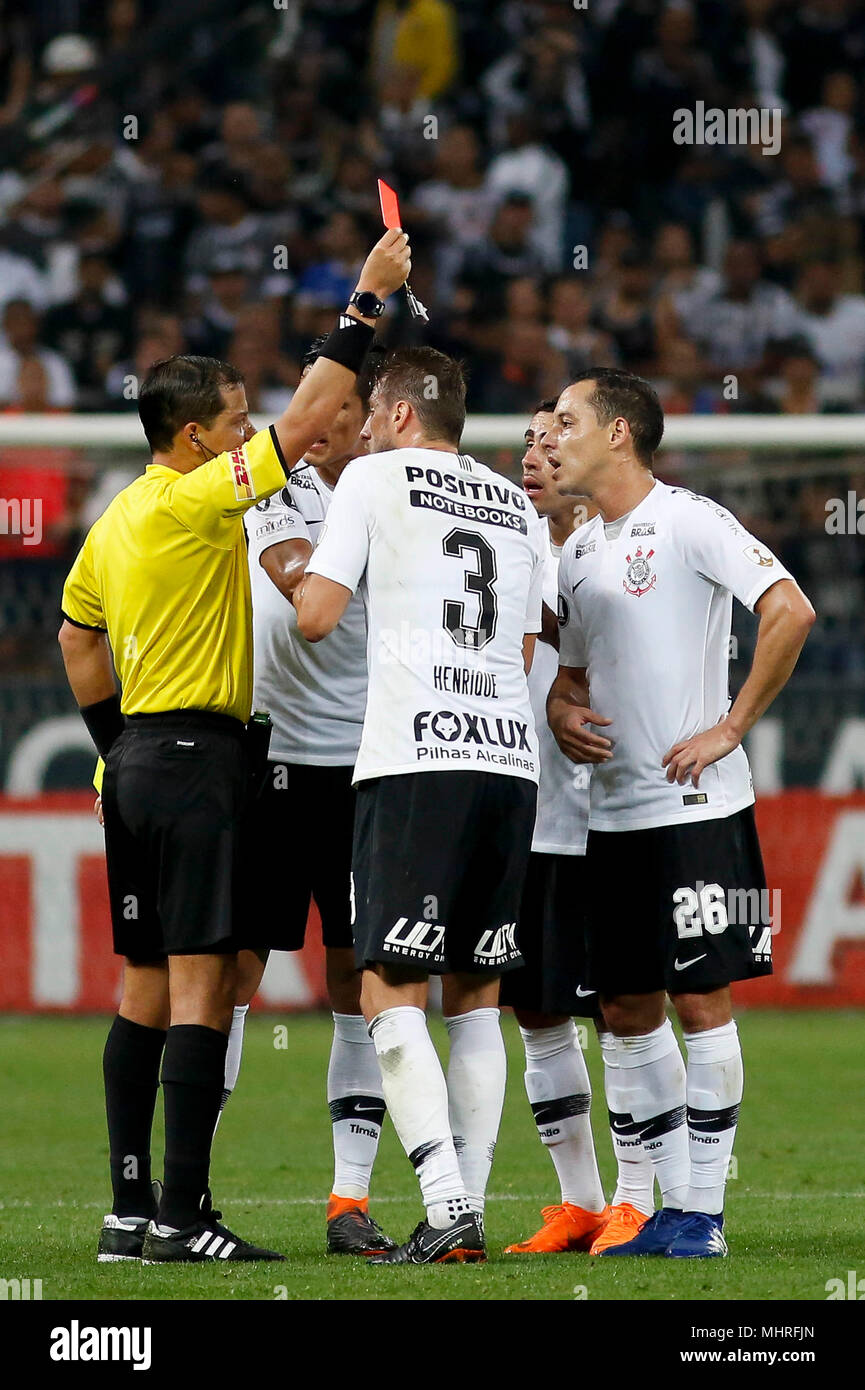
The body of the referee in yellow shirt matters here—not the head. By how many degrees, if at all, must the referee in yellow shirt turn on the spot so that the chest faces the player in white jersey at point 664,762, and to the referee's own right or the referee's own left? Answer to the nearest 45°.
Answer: approximately 45° to the referee's own right

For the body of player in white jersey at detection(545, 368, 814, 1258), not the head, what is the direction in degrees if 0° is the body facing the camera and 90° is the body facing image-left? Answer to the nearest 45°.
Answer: approximately 45°

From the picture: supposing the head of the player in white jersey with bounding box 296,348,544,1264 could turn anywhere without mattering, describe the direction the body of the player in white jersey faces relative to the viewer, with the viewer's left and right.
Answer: facing away from the viewer and to the left of the viewer

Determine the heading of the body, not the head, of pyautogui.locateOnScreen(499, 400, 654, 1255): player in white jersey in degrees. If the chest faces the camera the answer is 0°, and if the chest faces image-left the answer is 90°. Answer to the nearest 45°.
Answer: approximately 45°

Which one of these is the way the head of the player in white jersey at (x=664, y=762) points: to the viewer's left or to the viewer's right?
to the viewer's left

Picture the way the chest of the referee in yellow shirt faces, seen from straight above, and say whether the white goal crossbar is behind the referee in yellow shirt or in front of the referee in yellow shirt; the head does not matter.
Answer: in front

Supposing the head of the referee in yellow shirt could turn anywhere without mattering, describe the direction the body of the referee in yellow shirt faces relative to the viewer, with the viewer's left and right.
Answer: facing away from the viewer and to the right of the viewer
